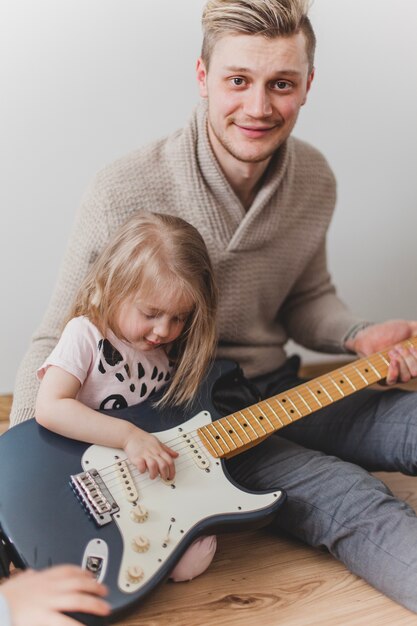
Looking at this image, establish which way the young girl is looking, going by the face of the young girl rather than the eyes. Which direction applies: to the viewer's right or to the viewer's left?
to the viewer's right

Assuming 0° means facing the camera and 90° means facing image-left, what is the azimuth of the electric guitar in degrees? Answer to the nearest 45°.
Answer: approximately 0°
